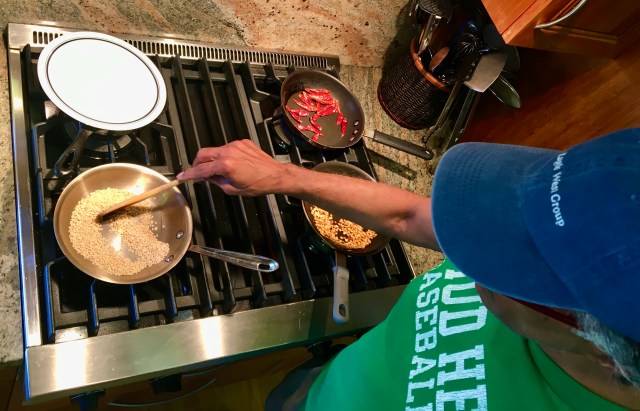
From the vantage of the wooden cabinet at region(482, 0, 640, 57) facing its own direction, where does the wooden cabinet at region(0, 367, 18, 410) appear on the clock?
the wooden cabinet at region(0, 367, 18, 410) is roughly at 2 o'clock from the wooden cabinet at region(482, 0, 640, 57).

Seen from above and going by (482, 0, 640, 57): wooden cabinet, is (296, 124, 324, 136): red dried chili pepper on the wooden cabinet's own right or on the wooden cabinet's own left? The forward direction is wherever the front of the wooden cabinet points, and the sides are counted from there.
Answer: on the wooden cabinet's own right

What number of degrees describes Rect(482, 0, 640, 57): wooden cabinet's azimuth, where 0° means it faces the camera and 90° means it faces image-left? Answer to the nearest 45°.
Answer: approximately 0°

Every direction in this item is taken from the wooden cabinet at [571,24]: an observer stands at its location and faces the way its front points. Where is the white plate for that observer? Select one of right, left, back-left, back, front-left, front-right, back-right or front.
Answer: front-right

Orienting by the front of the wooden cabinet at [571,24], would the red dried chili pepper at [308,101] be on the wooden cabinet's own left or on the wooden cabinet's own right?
on the wooden cabinet's own right

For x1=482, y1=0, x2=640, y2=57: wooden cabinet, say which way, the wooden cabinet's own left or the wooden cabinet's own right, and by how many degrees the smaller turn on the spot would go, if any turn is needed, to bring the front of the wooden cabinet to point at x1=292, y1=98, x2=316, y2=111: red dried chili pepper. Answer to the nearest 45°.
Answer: approximately 90° to the wooden cabinet's own right

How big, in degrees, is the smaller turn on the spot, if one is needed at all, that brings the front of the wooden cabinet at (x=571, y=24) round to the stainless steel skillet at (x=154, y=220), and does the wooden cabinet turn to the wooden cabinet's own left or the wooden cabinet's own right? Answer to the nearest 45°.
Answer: approximately 45° to the wooden cabinet's own right
